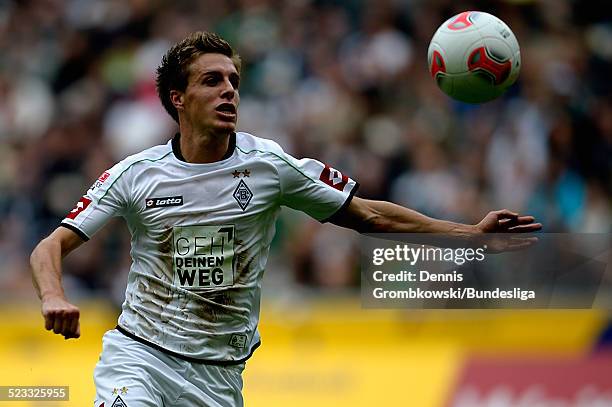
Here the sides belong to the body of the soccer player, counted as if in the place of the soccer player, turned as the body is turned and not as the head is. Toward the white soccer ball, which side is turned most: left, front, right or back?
left

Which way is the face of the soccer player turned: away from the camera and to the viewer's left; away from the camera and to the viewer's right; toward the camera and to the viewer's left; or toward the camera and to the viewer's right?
toward the camera and to the viewer's right

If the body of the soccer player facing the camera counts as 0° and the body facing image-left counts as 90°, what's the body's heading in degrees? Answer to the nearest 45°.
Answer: approximately 0°
